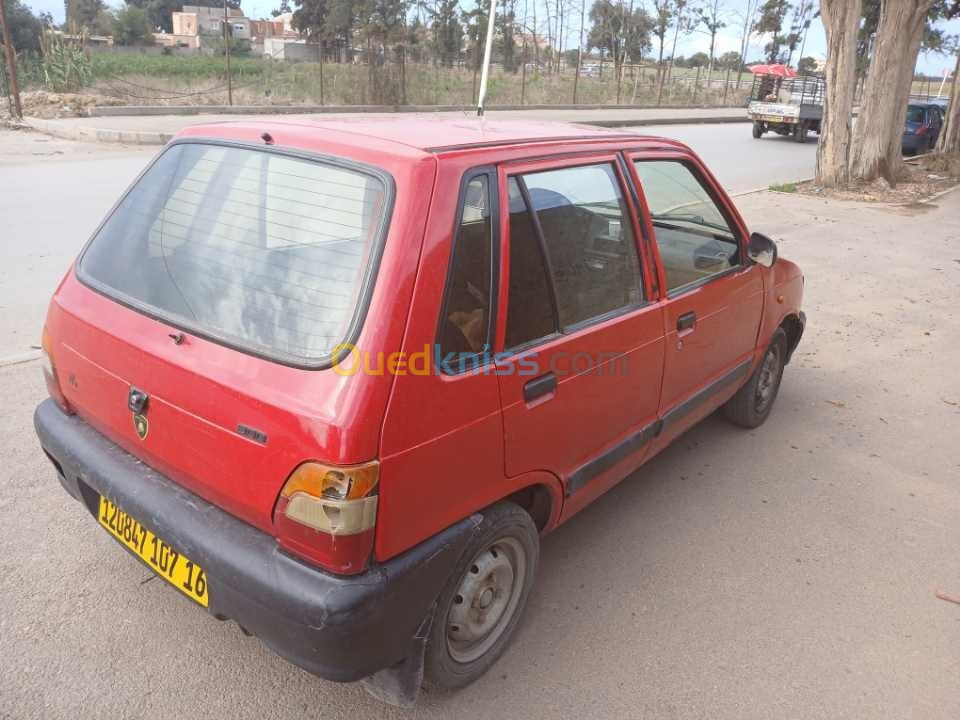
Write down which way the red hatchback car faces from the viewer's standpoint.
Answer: facing away from the viewer and to the right of the viewer

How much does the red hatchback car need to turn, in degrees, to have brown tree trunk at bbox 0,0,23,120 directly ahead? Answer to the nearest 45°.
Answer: approximately 90° to its left

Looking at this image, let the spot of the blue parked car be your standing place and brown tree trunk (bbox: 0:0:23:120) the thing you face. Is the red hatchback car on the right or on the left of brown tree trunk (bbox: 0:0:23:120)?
left

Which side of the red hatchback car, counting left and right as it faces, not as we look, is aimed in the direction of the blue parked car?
front

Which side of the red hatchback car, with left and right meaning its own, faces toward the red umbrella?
front

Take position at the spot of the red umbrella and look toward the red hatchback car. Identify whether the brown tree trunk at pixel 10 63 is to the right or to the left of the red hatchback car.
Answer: right

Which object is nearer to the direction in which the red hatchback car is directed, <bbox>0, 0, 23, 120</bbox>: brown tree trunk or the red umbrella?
the red umbrella
